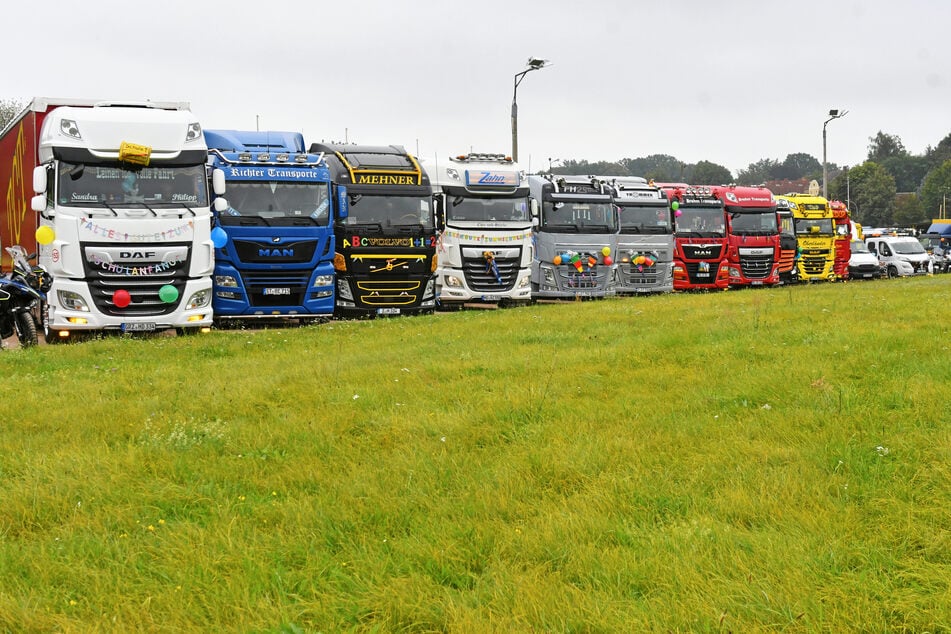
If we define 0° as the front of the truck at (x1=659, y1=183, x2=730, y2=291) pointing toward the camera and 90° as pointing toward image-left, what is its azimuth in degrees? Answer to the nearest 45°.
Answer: approximately 0°

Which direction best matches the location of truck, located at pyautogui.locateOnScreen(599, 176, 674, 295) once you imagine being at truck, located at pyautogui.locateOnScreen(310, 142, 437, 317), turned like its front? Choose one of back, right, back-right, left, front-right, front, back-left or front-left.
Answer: back-left

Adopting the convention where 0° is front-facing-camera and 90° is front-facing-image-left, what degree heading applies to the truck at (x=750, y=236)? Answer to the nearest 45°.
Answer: approximately 0°

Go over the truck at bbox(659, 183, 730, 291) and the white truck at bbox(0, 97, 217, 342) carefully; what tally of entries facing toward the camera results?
2
